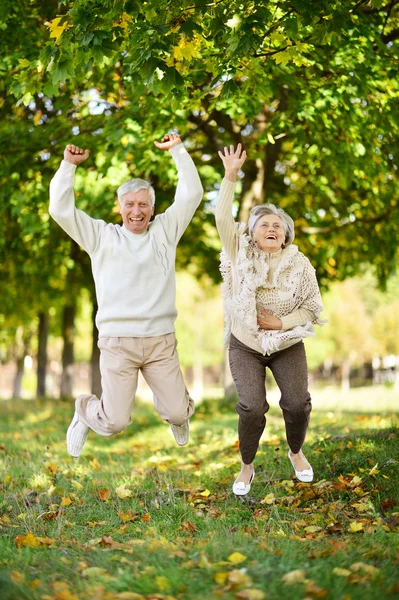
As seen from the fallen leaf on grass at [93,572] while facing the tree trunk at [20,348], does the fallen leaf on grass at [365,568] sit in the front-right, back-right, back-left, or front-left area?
back-right

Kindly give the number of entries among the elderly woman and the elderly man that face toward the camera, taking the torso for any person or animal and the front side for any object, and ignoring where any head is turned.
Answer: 2

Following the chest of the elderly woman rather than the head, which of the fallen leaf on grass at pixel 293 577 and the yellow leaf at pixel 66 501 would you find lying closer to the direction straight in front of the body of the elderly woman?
the fallen leaf on grass

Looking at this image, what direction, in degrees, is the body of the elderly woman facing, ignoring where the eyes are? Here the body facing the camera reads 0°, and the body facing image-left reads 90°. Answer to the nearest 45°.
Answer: approximately 0°

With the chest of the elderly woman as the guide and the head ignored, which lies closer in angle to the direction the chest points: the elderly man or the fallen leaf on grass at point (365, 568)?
the fallen leaf on grass

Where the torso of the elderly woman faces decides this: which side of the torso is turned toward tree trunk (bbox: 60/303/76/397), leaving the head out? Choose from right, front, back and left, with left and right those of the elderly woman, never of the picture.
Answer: back

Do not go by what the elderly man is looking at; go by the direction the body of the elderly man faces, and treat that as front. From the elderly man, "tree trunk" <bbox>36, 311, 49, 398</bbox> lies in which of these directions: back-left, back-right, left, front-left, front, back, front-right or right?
back
